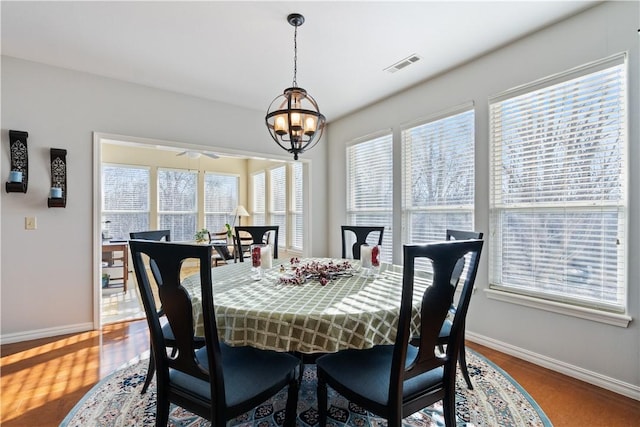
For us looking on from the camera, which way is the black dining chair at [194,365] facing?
facing away from the viewer and to the right of the viewer

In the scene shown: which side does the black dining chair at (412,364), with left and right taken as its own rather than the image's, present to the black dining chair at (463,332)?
right

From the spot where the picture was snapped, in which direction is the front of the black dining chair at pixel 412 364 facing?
facing away from the viewer and to the left of the viewer

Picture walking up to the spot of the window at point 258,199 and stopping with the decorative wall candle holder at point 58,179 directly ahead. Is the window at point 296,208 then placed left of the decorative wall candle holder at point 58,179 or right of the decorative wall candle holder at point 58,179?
left

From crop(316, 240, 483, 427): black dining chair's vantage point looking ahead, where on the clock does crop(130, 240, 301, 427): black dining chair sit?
crop(130, 240, 301, 427): black dining chair is roughly at 10 o'clock from crop(316, 240, 483, 427): black dining chair.

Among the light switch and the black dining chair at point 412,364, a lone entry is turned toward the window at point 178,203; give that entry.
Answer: the black dining chair
